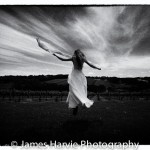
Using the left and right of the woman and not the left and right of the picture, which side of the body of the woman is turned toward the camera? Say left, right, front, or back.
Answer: back
